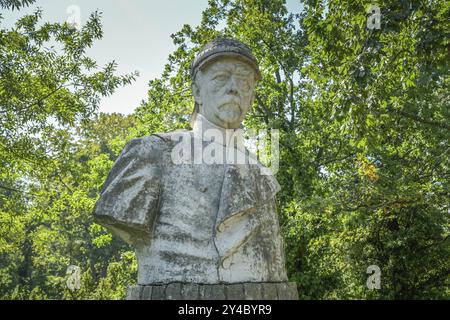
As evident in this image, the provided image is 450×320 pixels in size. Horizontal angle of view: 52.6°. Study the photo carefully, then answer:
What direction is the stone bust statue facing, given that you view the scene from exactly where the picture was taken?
facing the viewer and to the right of the viewer
